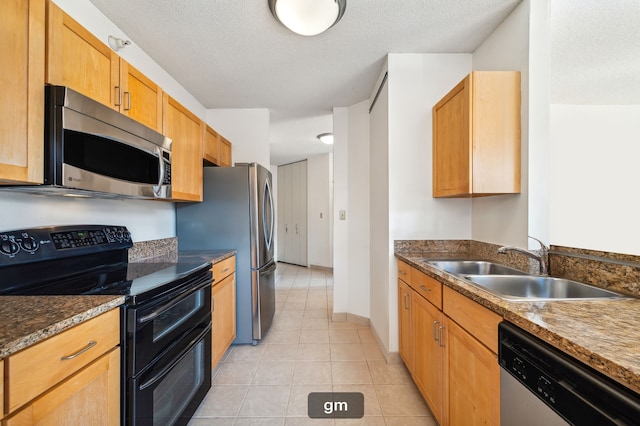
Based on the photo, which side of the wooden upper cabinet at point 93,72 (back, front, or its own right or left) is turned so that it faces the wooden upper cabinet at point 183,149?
left

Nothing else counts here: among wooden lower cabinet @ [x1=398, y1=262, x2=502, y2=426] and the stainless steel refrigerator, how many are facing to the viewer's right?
1

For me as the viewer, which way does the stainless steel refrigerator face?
facing to the right of the viewer

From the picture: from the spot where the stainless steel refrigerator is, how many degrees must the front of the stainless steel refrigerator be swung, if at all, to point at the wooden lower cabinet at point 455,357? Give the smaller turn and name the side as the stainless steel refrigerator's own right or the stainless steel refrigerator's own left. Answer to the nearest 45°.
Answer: approximately 45° to the stainless steel refrigerator's own right

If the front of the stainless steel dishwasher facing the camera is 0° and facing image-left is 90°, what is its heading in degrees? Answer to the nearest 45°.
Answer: approximately 45°

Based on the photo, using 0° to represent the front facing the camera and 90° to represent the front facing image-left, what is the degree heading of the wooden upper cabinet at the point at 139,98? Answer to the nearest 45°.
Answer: approximately 315°

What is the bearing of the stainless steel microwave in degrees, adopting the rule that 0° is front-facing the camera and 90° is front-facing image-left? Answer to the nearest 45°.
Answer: approximately 315°
